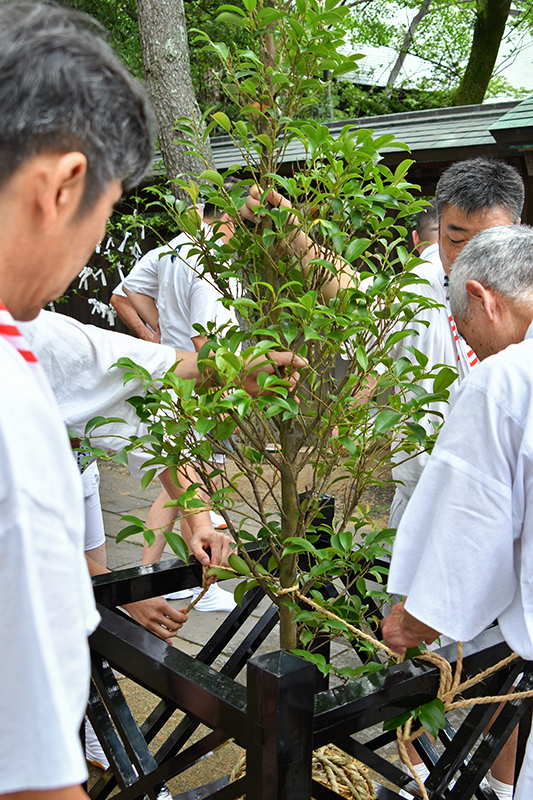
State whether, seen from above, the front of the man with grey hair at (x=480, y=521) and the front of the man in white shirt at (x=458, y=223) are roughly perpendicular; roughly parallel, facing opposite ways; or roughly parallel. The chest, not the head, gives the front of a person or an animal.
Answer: roughly perpendicular

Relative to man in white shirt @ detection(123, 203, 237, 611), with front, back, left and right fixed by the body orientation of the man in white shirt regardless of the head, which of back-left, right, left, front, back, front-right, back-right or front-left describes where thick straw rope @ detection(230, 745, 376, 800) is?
front-right

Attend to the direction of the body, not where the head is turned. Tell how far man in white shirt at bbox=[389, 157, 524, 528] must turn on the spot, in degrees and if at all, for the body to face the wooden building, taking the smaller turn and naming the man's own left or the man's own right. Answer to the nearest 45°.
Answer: approximately 135° to the man's own right

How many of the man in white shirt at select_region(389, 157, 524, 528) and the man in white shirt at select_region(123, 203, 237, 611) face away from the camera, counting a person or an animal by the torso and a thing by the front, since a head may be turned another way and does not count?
0

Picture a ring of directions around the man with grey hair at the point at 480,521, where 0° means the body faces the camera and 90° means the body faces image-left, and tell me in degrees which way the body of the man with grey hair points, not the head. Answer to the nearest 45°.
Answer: approximately 135°

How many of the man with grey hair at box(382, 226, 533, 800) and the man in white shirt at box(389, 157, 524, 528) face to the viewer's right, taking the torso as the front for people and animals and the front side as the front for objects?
0

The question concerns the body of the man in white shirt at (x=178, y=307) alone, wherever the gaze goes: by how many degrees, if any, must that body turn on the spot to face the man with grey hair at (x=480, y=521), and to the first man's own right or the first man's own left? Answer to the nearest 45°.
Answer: approximately 45° to the first man's own right

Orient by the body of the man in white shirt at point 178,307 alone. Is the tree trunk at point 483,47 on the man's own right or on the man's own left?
on the man's own left

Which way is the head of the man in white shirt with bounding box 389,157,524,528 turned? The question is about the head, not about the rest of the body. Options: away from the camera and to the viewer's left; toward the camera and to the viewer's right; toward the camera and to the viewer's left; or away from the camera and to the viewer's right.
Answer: toward the camera and to the viewer's left

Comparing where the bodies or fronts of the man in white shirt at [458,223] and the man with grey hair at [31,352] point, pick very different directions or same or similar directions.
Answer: very different directions

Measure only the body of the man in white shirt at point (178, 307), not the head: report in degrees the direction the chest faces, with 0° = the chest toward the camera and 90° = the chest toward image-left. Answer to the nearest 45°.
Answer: approximately 315°

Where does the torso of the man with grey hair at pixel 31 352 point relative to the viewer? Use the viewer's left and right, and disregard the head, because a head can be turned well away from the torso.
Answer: facing away from the viewer and to the right of the viewer

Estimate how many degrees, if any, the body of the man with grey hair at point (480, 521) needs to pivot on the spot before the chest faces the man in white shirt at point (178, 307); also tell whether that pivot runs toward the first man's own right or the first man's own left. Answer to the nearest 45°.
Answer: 0° — they already face them

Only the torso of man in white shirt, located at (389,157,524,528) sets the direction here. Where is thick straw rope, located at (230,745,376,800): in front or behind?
in front
